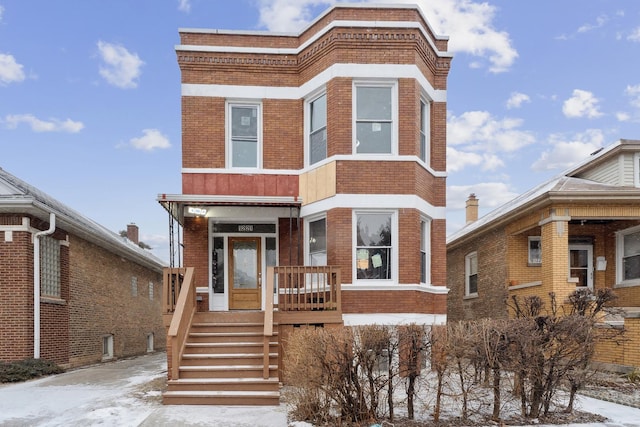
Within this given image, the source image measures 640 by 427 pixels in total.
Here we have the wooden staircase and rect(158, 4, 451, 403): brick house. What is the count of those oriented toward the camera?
2

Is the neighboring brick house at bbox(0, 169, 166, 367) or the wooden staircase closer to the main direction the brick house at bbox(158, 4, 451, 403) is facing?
the wooden staircase

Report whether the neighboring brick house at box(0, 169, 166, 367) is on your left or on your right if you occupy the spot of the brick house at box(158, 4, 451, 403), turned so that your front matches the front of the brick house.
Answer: on your right

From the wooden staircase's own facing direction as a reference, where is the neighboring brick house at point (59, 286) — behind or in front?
behind

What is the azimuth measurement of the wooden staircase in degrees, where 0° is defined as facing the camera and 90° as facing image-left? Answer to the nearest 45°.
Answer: approximately 0°

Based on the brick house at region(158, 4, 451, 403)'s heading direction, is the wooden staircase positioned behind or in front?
in front

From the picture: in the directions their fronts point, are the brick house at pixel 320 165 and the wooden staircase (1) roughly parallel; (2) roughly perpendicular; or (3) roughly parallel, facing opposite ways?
roughly parallel

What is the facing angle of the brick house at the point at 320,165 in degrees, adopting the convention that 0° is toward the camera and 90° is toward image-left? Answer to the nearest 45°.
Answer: approximately 0°
